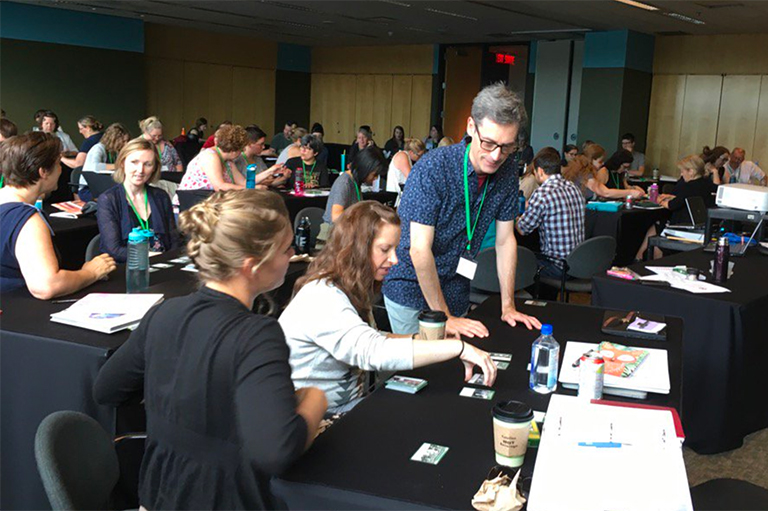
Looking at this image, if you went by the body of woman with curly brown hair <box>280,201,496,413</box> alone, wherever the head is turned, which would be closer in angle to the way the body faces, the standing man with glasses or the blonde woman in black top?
the standing man with glasses

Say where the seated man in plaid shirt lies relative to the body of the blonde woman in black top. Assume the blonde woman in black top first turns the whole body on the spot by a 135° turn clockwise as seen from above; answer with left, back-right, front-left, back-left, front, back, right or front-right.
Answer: back-left

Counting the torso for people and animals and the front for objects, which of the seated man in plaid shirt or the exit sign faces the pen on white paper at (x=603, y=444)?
the exit sign

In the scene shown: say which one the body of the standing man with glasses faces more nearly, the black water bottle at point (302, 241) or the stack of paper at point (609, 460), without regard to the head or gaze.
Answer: the stack of paper

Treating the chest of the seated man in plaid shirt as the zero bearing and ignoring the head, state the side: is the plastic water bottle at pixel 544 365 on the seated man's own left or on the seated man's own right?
on the seated man's own left

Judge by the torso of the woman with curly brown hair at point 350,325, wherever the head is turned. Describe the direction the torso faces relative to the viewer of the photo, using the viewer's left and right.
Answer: facing to the right of the viewer

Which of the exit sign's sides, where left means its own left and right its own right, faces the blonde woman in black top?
front

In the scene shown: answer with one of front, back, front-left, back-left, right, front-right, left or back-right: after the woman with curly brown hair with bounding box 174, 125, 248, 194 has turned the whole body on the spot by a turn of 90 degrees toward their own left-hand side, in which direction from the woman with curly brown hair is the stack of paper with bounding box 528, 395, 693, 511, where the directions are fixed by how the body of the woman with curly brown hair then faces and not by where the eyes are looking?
back

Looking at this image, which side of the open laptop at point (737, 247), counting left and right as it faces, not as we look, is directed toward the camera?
left

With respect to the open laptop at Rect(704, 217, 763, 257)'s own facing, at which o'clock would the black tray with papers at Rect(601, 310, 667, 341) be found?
The black tray with papers is roughly at 9 o'clock from the open laptop.

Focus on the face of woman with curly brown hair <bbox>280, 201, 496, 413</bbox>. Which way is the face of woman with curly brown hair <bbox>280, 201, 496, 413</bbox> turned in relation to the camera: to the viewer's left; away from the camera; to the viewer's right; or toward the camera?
to the viewer's right

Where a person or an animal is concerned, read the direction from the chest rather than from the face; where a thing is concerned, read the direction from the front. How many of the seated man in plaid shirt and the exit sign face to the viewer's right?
0

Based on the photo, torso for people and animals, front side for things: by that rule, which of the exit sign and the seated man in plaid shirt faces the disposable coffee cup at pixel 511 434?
the exit sign

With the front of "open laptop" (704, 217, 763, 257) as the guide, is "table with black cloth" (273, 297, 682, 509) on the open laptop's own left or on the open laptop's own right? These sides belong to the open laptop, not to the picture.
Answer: on the open laptop's own left
